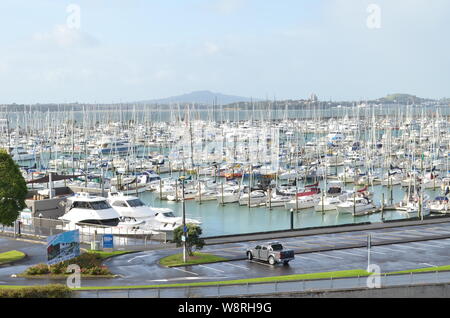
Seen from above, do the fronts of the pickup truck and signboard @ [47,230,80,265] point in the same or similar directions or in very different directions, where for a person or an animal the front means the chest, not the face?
very different directions

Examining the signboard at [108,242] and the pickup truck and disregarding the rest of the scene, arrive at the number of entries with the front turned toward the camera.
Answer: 1

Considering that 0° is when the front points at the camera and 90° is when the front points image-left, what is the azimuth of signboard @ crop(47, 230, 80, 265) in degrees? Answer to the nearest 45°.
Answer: approximately 315°

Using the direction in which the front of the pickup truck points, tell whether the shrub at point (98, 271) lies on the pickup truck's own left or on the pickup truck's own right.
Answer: on the pickup truck's own left

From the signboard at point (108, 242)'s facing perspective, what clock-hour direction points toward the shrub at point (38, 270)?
The shrub is roughly at 1 o'clock from the signboard.

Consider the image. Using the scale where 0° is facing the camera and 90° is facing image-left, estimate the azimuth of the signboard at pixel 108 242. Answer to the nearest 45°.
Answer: approximately 0°

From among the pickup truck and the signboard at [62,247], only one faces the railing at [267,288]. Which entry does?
the signboard

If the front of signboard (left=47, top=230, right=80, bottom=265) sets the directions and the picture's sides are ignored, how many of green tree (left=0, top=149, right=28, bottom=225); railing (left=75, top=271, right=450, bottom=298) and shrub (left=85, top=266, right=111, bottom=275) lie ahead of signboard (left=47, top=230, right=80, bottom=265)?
2

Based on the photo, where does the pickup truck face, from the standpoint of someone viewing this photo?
facing away from the viewer and to the left of the viewer
